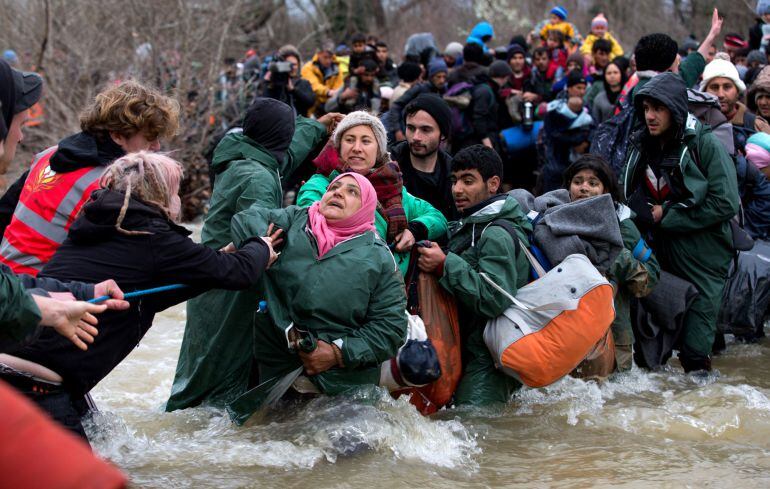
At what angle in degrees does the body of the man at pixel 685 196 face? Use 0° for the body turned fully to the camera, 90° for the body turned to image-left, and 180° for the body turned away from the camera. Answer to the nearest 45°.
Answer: approximately 45°

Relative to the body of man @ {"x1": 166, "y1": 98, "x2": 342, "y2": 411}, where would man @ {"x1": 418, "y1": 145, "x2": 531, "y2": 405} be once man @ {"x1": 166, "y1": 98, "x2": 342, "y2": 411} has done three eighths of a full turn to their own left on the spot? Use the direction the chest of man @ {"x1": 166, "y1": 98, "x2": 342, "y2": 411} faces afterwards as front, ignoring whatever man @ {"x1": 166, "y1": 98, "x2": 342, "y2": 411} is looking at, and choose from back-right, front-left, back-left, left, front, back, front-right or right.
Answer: back

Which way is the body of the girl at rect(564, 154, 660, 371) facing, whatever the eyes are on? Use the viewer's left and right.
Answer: facing the viewer and to the left of the viewer

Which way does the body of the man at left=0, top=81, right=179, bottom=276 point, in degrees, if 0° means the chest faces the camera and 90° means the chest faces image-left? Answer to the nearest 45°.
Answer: approximately 225°

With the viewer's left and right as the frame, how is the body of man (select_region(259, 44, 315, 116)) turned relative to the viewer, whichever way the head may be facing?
facing the viewer

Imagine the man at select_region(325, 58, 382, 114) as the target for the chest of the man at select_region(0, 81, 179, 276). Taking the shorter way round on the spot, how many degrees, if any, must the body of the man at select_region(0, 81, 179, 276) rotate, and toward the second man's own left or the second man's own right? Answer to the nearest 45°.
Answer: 0° — they already face them

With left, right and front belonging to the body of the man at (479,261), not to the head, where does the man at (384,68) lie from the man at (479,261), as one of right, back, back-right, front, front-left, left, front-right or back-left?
right

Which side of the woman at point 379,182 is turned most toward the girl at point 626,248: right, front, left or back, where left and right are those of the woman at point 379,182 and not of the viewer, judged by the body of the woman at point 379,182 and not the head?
left

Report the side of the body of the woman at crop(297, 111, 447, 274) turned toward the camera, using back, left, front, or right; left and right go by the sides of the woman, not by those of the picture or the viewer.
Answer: front

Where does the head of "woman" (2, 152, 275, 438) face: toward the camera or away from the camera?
away from the camera

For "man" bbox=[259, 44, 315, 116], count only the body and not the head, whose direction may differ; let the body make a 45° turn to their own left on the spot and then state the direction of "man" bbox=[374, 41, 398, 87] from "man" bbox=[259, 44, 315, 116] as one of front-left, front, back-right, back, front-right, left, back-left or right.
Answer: left

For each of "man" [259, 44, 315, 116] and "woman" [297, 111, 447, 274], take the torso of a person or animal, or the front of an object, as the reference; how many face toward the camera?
2
